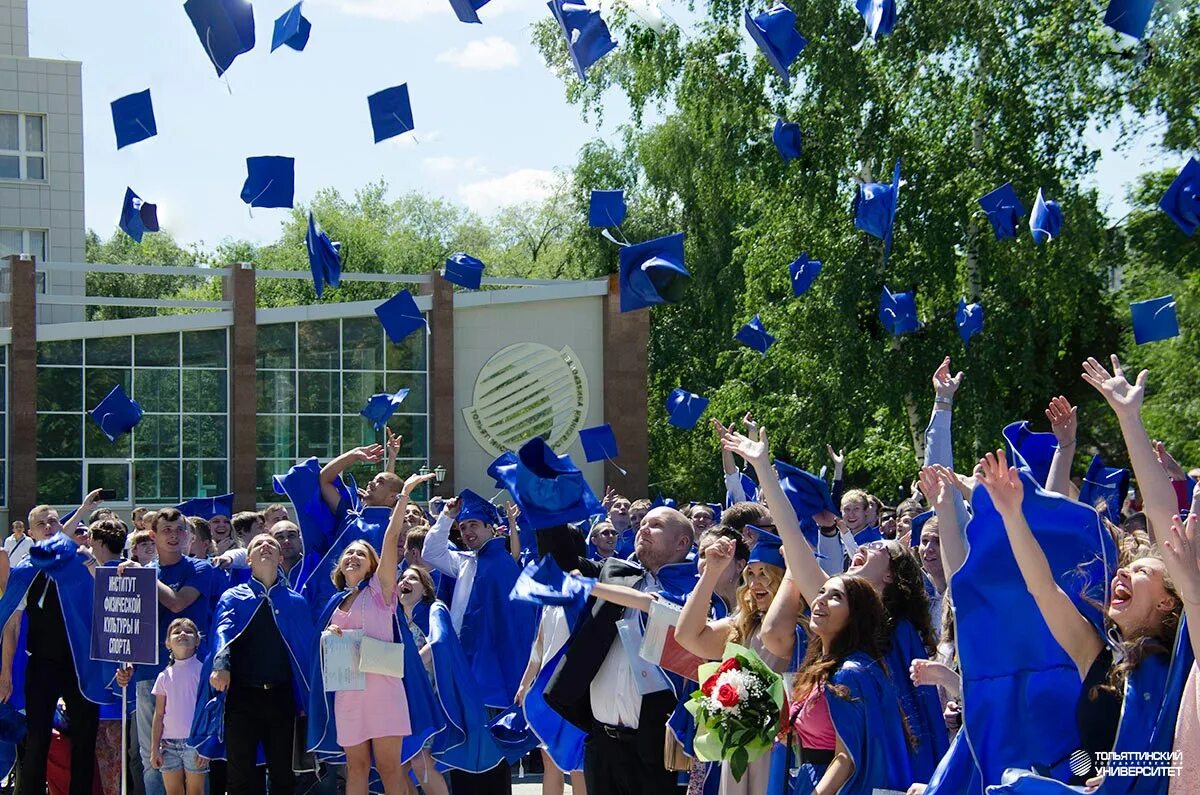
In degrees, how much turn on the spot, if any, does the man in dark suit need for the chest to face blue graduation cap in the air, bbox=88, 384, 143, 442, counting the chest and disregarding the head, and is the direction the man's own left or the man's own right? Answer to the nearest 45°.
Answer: approximately 90° to the man's own right

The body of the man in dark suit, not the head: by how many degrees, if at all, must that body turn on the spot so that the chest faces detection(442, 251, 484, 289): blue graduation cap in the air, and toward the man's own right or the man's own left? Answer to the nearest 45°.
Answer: approximately 135° to the man's own right

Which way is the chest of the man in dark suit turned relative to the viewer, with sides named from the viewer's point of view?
facing the viewer and to the left of the viewer

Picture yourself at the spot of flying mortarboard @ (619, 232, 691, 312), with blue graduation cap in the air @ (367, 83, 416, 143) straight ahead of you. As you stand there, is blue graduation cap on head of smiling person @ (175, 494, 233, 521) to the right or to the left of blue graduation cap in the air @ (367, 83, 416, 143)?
left

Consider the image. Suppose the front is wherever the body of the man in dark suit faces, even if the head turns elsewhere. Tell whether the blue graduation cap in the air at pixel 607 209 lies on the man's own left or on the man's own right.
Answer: on the man's own right

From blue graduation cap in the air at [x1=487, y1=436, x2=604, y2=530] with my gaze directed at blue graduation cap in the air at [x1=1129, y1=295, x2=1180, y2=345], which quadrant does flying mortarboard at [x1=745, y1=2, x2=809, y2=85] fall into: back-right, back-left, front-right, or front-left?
front-left

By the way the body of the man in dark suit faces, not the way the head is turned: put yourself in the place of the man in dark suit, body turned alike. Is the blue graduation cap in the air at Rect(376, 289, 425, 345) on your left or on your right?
on your right

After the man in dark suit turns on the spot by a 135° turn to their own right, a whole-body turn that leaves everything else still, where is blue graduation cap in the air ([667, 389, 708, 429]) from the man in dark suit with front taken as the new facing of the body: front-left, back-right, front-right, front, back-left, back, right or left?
front
